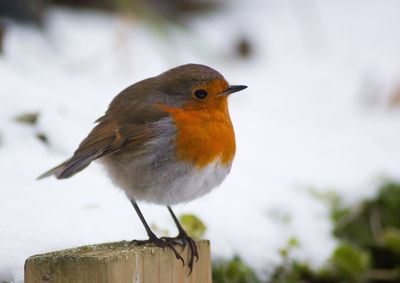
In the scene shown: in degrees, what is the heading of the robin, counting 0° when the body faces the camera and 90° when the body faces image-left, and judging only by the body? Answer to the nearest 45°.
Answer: approximately 270°

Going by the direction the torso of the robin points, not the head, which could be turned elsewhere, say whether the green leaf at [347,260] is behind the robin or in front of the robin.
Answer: in front
